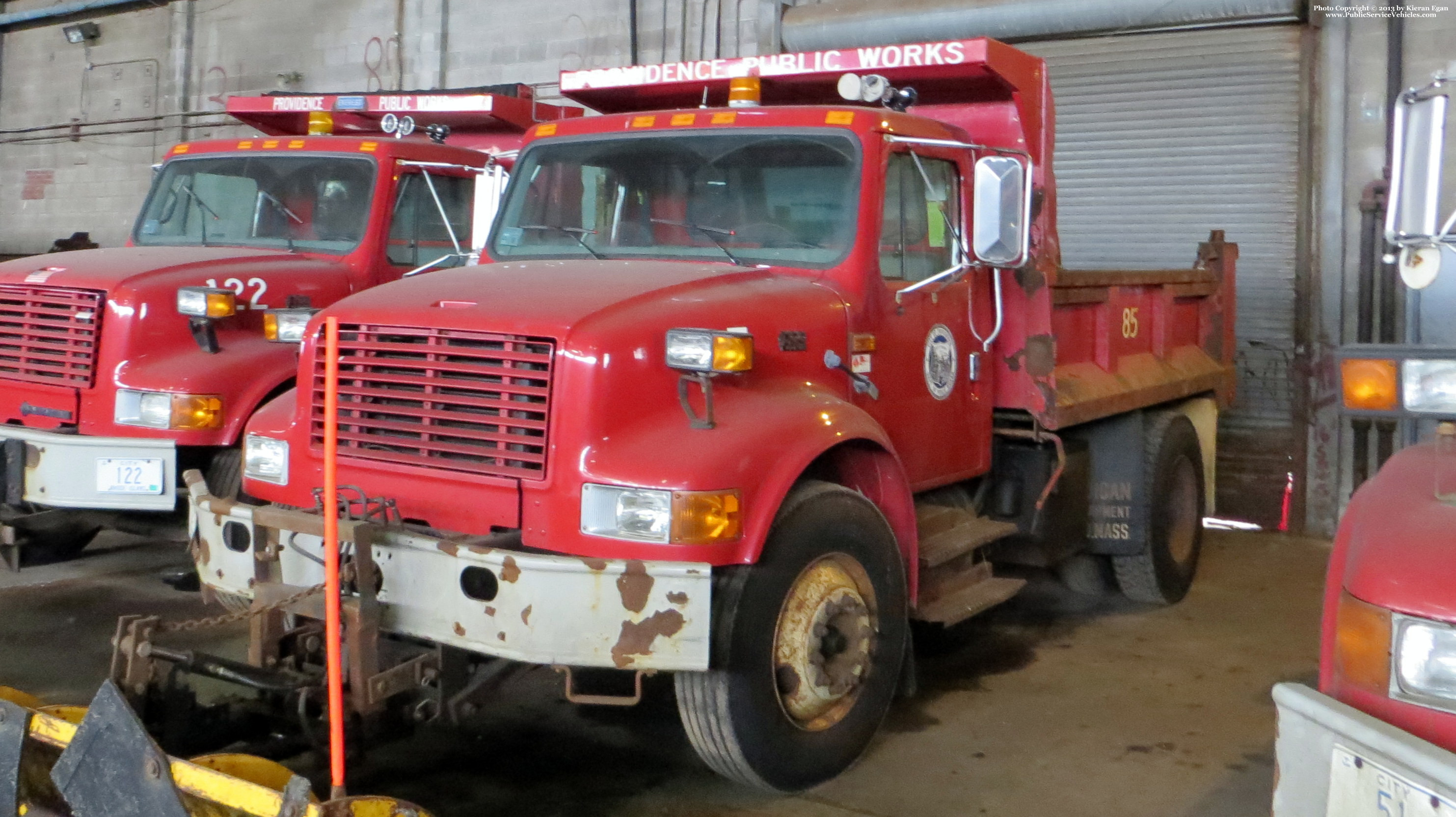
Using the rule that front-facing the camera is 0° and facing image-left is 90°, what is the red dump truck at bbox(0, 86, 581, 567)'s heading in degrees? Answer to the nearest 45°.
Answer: approximately 45°

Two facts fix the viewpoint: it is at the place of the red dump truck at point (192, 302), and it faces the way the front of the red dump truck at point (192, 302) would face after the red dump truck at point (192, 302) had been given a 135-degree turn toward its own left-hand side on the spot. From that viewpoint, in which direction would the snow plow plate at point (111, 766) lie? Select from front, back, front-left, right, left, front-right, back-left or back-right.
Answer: right

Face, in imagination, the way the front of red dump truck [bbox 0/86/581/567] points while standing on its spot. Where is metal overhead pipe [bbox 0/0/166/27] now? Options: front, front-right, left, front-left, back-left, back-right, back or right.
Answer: back-right

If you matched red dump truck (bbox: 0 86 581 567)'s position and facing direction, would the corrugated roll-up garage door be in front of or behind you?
behind

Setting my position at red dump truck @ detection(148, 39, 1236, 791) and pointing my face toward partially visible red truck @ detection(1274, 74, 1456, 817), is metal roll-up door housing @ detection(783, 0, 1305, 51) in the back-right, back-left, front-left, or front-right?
back-left

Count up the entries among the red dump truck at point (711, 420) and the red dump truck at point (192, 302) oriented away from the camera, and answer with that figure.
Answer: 0

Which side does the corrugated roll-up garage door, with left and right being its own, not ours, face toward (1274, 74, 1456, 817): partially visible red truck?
front
